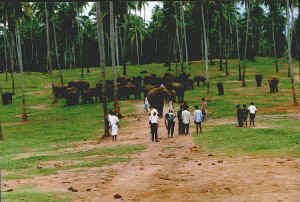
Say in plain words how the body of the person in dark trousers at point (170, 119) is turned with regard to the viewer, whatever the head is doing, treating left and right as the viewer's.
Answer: facing away from the viewer

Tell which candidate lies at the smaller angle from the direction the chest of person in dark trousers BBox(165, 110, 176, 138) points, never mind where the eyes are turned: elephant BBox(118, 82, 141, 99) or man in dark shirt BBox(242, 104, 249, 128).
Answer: the elephant

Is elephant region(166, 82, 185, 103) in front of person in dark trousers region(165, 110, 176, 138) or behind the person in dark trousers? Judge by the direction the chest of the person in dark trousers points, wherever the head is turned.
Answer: in front

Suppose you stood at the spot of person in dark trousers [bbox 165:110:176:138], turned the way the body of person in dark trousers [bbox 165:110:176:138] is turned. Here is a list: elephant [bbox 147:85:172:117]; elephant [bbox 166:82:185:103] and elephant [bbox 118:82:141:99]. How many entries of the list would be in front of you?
3

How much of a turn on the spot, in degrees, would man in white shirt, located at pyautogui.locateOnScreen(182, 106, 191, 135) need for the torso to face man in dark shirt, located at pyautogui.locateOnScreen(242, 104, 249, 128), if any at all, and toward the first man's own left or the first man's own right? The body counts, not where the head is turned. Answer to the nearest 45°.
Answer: approximately 45° to the first man's own right

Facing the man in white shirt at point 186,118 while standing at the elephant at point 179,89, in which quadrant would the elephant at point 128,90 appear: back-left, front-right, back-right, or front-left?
back-right

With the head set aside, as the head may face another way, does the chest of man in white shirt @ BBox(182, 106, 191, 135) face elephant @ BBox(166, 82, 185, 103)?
yes

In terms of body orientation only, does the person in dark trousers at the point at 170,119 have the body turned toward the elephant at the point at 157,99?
yes

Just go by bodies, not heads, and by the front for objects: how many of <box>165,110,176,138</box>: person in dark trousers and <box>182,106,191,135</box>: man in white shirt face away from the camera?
2

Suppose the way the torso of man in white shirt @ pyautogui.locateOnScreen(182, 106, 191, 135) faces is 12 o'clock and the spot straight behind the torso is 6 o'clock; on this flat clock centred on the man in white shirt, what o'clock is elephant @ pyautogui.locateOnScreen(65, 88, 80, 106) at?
The elephant is roughly at 11 o'clock from the man in white shirt.

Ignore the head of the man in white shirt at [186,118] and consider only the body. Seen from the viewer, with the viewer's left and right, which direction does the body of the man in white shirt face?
facing away from the viewer
